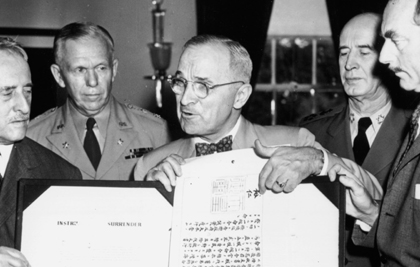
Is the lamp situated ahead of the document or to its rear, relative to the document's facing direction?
to the rear

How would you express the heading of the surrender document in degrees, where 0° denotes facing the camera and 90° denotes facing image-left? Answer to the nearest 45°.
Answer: approximately 0°

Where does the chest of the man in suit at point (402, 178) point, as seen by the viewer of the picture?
to the viewer's left

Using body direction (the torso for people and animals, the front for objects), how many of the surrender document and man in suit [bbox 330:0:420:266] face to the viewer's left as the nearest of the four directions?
1

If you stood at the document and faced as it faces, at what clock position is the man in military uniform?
The man in military uniform is roughly at 6 o'clock from the document.

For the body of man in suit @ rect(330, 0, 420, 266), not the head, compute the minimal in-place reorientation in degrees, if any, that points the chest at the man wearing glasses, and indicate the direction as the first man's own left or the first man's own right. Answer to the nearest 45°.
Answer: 0° — they already face them

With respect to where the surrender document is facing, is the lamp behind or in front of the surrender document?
behind

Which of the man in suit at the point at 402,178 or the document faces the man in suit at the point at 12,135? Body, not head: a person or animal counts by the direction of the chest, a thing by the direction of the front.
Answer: the man in suit at the point at 402,178

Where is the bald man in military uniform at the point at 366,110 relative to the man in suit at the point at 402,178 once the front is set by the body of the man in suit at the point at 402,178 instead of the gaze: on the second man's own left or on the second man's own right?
on the second man's own right

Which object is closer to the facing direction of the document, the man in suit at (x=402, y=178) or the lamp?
the man in suit

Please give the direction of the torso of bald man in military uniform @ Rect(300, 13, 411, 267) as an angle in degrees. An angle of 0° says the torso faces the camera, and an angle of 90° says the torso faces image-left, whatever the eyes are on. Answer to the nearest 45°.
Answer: approximately 45°
